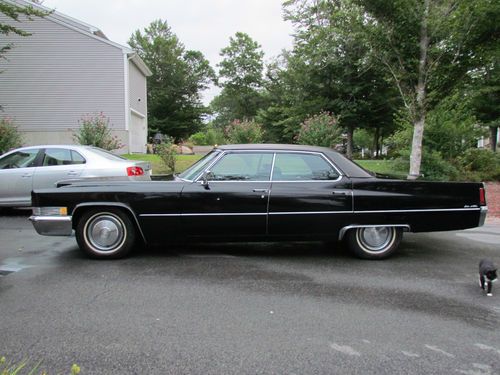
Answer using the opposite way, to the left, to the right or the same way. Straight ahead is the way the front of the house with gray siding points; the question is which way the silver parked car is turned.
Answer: the opposite way

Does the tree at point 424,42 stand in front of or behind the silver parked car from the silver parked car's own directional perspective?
behind

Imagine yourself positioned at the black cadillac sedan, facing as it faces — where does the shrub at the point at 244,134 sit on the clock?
The shrub is roughly at 3 o'clock from the black cadillac sedan.

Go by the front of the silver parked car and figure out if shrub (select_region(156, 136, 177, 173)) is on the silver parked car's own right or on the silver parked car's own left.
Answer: on the silver parked car's own right

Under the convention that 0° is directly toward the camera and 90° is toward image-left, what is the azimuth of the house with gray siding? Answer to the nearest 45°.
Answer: approximately 270°

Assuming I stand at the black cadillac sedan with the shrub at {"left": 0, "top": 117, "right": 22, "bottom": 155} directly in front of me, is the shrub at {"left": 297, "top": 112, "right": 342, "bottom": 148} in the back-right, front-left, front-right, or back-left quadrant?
front-right

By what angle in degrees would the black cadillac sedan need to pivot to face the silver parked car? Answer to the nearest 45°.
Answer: approximately 45° to its right

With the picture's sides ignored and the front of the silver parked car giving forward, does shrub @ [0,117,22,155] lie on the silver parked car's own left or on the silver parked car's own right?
on the silver parked car's own right

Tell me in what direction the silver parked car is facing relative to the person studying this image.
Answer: facing to the left of the viewer

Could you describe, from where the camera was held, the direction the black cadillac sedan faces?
facing to the left of the viewer

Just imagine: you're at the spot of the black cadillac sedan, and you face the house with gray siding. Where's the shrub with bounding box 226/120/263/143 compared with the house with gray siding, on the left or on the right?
right

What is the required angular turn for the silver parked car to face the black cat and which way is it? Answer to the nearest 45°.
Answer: approximately 135° to its left

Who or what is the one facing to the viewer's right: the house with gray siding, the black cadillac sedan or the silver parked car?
the house with gray siding

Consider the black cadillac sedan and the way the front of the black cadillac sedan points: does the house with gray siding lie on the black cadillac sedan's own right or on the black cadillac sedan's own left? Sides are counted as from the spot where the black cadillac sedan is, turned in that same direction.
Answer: on the black cadillac sedan's own right

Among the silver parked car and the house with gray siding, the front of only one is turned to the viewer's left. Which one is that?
the silver parked car
